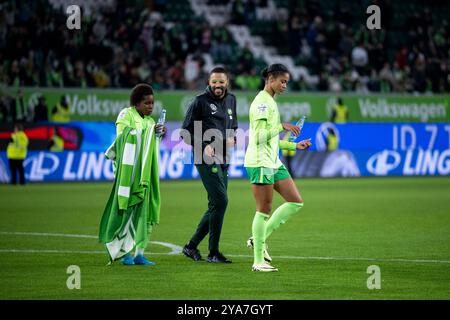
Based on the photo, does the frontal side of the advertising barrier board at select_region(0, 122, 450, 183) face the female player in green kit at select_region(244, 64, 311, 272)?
yes

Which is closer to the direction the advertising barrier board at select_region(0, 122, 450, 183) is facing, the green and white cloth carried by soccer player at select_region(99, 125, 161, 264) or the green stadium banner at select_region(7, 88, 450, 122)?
the green and white cloth carried by soccer player

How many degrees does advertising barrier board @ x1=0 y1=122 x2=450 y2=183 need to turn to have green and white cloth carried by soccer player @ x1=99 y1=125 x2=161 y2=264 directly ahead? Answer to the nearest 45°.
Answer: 0° — it already faces them

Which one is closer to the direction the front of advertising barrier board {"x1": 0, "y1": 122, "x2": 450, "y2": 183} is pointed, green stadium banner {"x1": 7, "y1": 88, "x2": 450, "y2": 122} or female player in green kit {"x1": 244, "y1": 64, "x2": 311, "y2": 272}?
the female player in green kit

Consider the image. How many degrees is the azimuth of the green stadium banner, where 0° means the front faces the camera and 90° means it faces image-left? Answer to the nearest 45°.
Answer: approximately 0°

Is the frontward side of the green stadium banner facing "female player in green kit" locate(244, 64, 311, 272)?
yes
